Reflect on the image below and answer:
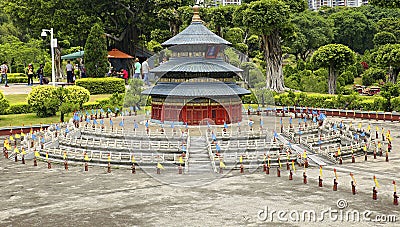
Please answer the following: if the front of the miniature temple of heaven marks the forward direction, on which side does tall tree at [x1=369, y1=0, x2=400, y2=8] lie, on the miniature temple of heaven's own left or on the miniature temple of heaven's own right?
on the miniature temple of heaven's own left

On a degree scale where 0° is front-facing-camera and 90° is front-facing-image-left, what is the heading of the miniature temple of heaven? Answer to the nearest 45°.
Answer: approximately 315°

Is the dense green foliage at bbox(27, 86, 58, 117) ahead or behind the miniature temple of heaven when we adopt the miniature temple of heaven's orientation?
behind
